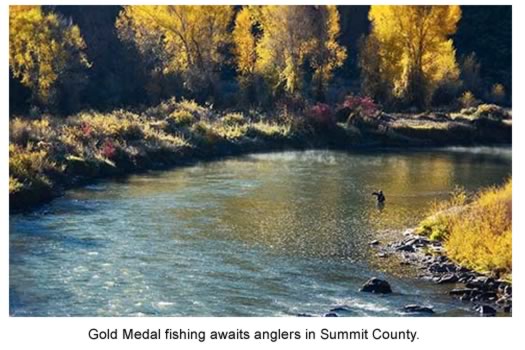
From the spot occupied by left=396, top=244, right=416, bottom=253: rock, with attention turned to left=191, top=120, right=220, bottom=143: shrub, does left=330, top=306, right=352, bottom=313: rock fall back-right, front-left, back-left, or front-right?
back-left

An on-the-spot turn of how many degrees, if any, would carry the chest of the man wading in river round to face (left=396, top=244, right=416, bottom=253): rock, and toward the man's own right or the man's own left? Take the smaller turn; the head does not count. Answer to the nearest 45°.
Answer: approximately 90° to the man's own left

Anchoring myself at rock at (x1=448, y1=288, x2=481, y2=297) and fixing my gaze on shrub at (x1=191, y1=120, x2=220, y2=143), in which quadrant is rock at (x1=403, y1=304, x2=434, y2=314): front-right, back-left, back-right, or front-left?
back-left

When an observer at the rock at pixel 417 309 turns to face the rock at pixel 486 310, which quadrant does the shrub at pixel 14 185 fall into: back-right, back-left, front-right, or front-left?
back-left

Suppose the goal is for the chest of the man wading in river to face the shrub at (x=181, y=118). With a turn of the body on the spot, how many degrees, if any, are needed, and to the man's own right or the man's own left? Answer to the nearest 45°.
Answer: approximately 45° to the man's own right

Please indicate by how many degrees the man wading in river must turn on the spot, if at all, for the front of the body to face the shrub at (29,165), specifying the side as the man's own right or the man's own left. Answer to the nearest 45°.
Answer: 0° — they already face it

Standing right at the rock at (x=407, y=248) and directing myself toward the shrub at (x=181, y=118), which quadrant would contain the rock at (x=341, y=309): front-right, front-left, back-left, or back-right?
back-left

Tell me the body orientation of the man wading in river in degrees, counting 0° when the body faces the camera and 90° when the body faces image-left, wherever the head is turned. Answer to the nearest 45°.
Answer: approximately 90°

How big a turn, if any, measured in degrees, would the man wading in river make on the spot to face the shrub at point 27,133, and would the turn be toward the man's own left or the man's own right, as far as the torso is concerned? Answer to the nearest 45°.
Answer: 0° — they already face it
